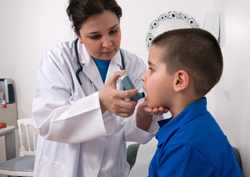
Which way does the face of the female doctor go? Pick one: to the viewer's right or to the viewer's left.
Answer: to the viewer's right

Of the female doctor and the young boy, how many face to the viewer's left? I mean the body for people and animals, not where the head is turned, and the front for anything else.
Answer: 1

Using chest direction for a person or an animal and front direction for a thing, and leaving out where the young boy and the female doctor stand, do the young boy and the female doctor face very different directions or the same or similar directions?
very different directions

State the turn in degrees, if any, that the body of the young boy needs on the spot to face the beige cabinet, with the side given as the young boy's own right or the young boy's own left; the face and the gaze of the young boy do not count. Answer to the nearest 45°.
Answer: approximately 45° to the young boy's own right

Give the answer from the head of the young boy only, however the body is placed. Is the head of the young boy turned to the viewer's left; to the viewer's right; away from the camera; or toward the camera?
to the viewer's left

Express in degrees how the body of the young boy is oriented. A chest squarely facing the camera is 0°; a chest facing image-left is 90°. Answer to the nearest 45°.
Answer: approximately 90°
